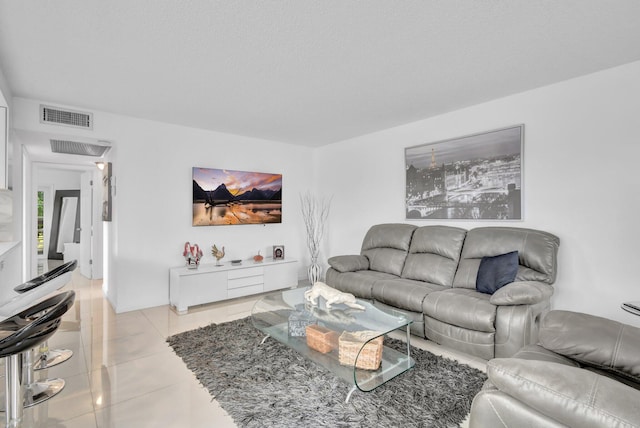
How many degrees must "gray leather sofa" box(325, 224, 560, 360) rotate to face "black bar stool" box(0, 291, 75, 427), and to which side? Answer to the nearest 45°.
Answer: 0° — it already faces it

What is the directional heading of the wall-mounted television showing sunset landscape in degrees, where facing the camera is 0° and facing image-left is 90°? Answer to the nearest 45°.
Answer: approximately 315°

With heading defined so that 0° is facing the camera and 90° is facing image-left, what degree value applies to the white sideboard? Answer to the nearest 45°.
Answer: approximately 315°

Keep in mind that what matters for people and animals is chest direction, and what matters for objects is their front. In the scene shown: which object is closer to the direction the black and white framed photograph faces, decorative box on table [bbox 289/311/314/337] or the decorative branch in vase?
the decorative box on table

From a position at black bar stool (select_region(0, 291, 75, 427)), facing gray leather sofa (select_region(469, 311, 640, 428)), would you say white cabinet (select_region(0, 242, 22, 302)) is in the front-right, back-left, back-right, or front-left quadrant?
back-left

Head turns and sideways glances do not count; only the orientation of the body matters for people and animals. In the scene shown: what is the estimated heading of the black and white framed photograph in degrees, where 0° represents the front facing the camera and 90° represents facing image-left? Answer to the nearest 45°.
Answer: approximately 45°

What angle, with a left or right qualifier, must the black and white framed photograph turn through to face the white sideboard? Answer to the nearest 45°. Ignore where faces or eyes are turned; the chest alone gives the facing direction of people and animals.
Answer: approximately 45° to its right

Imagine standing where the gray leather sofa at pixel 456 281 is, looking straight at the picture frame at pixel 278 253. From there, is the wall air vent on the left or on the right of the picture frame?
left
